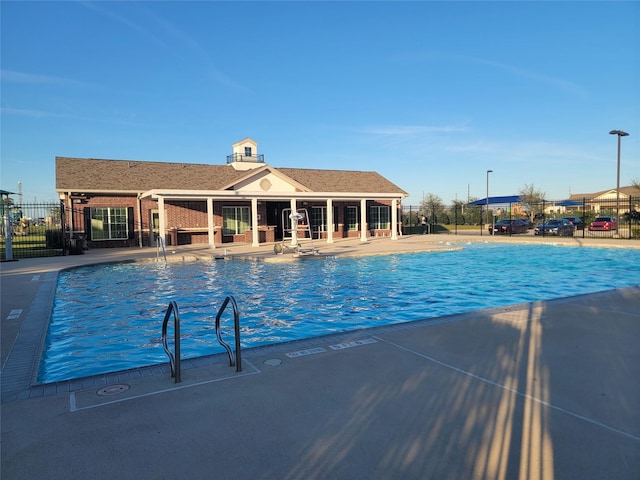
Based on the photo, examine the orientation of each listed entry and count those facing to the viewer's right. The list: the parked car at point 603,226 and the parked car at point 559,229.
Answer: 0

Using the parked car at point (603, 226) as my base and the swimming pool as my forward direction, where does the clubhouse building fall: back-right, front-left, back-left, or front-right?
front-right

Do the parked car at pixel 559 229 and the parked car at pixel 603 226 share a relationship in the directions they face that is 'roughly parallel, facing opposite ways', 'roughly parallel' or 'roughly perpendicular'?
roughly parallel

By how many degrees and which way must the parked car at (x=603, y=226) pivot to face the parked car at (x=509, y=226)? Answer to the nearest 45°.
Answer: approximately 45° to its right

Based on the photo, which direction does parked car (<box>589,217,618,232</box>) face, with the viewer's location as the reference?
facing the viewer and to the left of the viewer

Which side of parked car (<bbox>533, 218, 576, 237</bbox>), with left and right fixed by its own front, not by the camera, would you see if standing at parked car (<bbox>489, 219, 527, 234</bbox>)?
right

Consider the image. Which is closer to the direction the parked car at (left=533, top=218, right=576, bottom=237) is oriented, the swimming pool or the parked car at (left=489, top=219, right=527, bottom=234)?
the swimming pool
